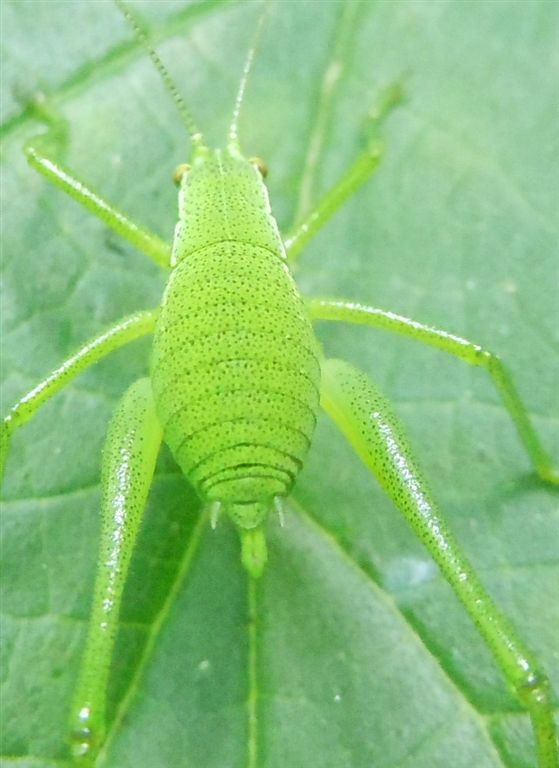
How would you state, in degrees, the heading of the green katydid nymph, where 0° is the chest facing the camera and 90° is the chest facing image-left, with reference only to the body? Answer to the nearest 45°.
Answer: approximately 180°
